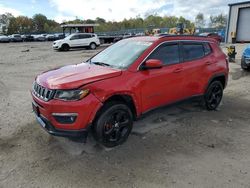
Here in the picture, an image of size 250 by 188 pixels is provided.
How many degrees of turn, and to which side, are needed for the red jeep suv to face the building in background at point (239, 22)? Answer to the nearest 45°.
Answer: approximately 180°

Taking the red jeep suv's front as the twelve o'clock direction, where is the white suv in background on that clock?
The white suv in background is roughly at 4 o'clock from the red jeep suv.

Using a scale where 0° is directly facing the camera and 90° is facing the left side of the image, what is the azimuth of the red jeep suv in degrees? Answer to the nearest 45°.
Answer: approximately 45°
